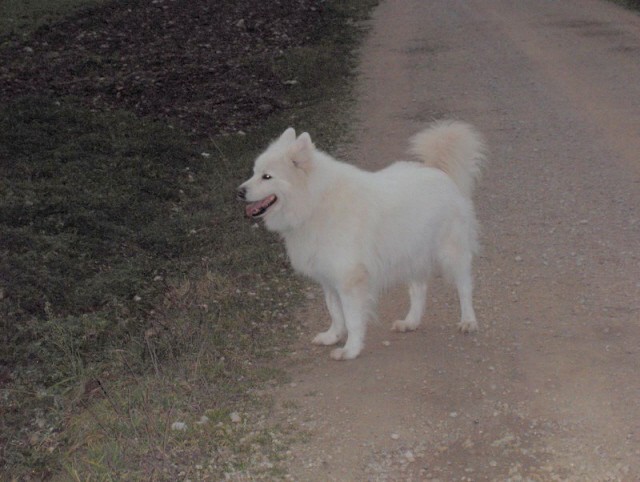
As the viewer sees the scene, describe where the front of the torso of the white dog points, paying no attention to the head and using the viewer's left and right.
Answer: facing the viewer and to the left of the viewer

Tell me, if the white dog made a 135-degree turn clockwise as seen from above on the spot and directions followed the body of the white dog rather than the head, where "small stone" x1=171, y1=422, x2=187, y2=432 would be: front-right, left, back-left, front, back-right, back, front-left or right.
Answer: back-left
